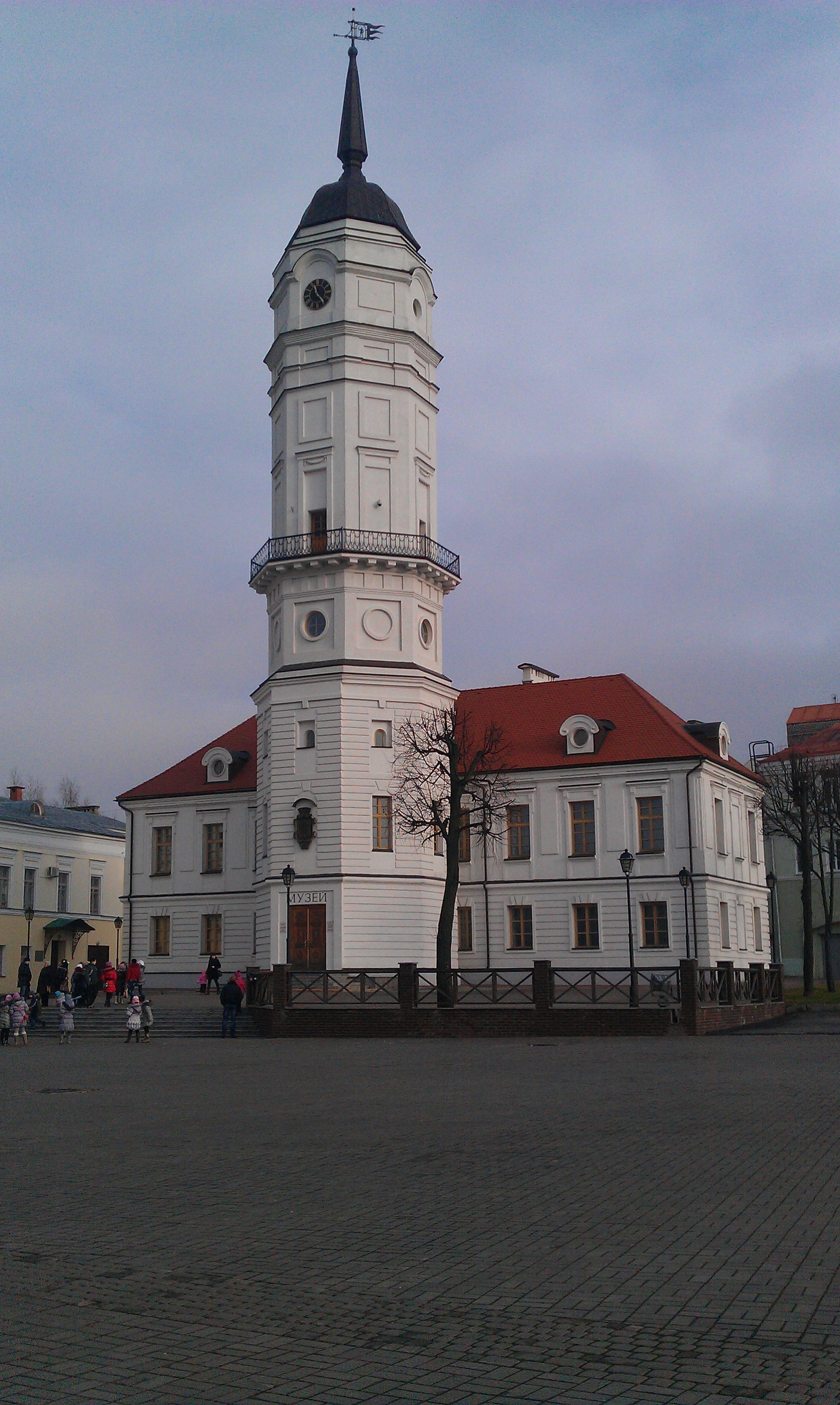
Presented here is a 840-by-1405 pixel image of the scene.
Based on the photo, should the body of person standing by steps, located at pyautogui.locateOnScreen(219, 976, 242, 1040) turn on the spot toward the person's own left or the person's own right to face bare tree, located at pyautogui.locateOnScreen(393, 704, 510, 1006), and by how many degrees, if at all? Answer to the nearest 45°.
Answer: approximately 45° to the person's own right

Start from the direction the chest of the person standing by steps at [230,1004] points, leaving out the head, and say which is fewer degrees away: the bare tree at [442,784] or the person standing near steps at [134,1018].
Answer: the bare tree

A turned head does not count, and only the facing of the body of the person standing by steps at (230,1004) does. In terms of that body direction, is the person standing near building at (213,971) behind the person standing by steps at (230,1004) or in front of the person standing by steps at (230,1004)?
in front

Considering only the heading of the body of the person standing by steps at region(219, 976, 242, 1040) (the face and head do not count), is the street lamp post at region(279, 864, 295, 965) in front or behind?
in front

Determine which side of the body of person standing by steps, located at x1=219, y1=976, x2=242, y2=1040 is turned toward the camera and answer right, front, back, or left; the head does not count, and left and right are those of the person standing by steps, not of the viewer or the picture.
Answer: back

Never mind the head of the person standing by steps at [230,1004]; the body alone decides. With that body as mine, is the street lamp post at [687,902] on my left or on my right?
on my right
